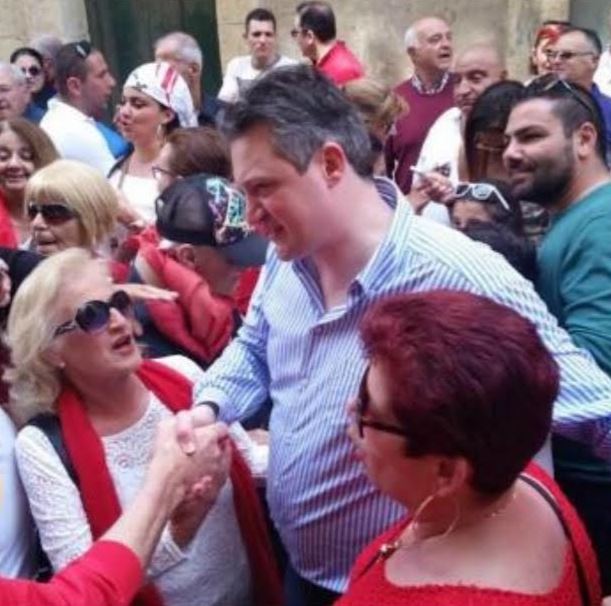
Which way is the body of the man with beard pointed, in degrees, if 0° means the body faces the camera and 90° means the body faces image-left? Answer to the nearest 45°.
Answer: approximately 45°

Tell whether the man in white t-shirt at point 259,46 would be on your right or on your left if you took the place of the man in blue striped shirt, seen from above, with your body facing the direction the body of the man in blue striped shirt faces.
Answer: on your right

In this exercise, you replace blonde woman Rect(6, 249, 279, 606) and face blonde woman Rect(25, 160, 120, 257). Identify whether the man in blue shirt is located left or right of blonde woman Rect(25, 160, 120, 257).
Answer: right

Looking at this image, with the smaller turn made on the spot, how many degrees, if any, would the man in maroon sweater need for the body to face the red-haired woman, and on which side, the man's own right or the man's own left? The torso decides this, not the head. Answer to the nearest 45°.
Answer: approximately 45° to the man's own right

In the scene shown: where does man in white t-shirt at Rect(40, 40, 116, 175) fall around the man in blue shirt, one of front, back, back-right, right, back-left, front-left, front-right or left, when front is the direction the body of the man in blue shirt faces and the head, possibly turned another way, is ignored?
front-right

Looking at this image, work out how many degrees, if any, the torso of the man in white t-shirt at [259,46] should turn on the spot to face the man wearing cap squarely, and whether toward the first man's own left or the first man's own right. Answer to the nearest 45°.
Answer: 0° — they already face them

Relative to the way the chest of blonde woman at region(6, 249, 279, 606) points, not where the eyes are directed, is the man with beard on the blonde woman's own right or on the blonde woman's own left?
on the blonde woman's own left

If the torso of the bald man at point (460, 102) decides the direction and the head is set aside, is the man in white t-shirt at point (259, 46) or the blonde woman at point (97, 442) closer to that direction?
the blonde woman

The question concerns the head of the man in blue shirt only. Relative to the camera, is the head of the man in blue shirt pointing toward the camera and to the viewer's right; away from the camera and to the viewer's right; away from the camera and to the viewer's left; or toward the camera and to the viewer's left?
toward the camera and to the viewer's left

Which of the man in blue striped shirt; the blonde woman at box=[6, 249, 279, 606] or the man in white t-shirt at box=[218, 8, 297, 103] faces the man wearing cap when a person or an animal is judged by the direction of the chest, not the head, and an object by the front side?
the man in white t-shirt
